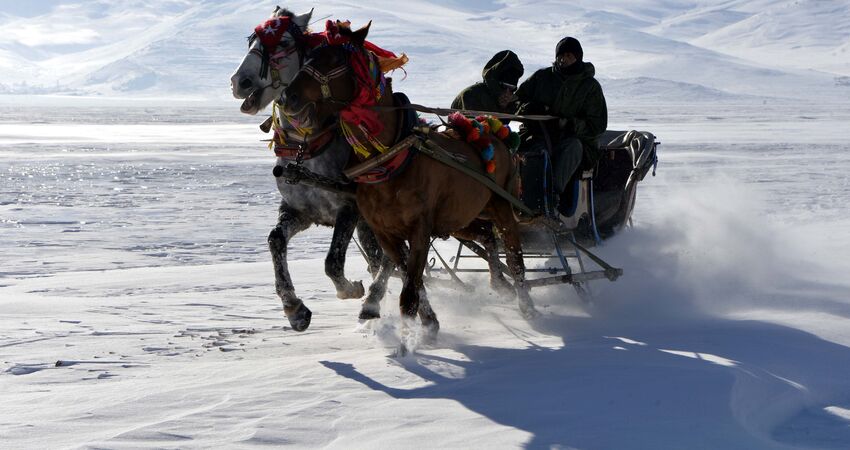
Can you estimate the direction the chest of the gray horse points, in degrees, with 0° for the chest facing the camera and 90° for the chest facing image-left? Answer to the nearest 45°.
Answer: approximately 45°

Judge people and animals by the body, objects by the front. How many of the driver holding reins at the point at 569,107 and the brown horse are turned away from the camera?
0

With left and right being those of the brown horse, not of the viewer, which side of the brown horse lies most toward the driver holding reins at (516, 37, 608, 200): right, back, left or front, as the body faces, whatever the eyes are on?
back

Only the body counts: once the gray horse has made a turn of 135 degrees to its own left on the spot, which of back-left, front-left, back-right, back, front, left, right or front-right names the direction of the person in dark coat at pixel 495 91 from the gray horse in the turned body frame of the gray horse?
front-left

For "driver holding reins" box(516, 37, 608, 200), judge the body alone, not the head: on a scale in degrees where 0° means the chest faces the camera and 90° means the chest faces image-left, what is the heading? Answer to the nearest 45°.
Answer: approximately 45°

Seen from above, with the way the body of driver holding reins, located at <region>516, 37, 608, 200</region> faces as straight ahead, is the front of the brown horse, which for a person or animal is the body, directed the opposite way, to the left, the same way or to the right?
the same way

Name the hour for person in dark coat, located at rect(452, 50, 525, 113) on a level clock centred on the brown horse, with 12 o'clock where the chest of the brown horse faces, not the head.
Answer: The person in dark coat is roughly at 5 o'clock from the brown horse.

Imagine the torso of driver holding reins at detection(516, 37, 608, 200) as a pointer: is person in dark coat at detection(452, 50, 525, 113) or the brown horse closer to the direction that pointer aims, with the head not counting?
the brown horse

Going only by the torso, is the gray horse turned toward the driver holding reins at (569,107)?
no

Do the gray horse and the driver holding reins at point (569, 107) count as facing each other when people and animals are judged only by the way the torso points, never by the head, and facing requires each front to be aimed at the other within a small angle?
no

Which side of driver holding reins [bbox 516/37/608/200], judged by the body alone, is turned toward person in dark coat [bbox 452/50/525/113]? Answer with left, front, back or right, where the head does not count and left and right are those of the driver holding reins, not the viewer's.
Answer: right

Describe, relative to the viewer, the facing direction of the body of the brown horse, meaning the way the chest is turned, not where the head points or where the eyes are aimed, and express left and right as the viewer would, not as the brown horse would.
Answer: facing the viewer and to the left of the viewer

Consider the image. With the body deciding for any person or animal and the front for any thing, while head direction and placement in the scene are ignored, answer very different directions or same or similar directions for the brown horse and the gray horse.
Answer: same or similar directions

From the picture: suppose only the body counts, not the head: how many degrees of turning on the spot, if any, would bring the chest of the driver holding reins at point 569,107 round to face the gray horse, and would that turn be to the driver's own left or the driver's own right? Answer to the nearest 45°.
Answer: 0° — they already face it

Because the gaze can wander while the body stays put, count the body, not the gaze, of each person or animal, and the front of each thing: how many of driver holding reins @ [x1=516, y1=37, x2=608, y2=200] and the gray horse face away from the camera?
0

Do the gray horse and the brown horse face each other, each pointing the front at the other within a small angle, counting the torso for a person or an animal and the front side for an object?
no

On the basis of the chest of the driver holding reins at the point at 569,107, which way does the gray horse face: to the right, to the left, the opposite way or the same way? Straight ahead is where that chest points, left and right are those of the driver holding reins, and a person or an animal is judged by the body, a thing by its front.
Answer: the same way
